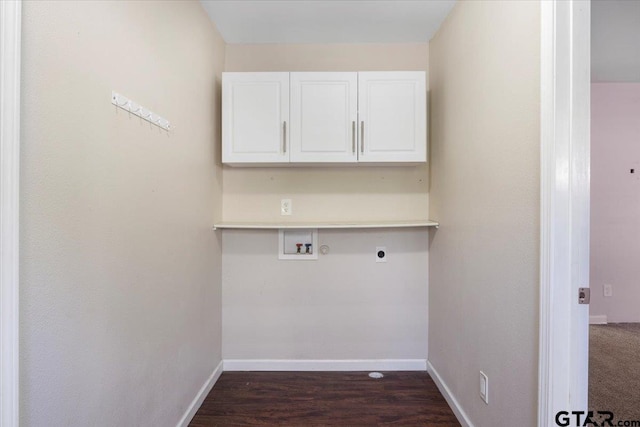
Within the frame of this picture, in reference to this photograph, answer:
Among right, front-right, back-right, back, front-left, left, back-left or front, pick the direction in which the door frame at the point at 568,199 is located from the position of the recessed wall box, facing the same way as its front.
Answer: front-left

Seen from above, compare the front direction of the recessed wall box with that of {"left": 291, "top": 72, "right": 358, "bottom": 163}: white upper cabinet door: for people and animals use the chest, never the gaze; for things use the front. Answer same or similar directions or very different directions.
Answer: same or similar directions

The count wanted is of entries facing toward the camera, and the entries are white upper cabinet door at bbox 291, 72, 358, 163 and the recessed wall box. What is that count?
2

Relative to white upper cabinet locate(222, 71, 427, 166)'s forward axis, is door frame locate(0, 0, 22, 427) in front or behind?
in front

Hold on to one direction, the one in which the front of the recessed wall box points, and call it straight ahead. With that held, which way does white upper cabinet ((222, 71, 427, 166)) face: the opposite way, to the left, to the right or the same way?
the same way

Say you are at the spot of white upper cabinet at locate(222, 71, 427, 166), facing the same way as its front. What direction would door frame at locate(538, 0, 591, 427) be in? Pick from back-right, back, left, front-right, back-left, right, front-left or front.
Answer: front-left

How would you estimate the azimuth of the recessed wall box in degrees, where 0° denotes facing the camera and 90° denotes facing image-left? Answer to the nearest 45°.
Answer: approximately 0°

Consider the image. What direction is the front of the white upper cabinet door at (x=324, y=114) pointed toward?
toward the camera

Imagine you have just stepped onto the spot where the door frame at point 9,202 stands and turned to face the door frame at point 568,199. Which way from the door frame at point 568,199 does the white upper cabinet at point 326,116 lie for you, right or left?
left

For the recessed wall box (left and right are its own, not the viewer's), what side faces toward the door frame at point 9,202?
front

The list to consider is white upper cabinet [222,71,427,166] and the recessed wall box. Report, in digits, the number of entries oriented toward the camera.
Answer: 2

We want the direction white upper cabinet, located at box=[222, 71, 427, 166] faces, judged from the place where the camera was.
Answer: facing the viewer
